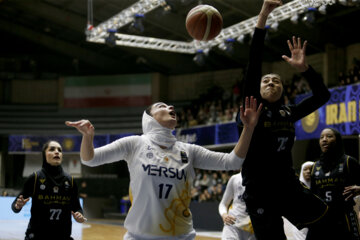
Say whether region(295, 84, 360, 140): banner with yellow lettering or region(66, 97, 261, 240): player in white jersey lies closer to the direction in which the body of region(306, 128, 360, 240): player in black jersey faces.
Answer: the player in white jersey

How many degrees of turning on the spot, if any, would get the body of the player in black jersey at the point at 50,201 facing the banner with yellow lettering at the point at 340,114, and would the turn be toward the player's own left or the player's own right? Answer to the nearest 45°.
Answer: approximately 135° to the player's own left

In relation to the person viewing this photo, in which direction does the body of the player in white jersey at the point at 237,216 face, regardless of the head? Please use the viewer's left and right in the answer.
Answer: facing the viewer and to the right of the viewer

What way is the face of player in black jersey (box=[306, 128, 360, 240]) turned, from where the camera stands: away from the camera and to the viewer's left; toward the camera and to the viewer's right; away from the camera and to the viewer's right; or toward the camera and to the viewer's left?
toward the camera and to the viewer's left

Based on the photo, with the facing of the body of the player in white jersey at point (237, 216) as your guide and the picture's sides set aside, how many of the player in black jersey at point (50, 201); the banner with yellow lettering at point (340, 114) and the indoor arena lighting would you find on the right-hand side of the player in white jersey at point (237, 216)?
1

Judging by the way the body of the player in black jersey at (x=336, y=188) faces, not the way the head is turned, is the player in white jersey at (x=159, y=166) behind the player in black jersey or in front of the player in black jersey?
in front

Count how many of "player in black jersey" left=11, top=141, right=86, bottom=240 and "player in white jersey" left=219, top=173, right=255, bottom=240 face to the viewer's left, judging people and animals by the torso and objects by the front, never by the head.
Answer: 0

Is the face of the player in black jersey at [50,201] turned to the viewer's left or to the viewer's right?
to the viewer's right

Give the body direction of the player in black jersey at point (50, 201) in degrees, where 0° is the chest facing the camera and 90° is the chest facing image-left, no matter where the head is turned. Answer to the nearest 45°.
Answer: approximately 0°
